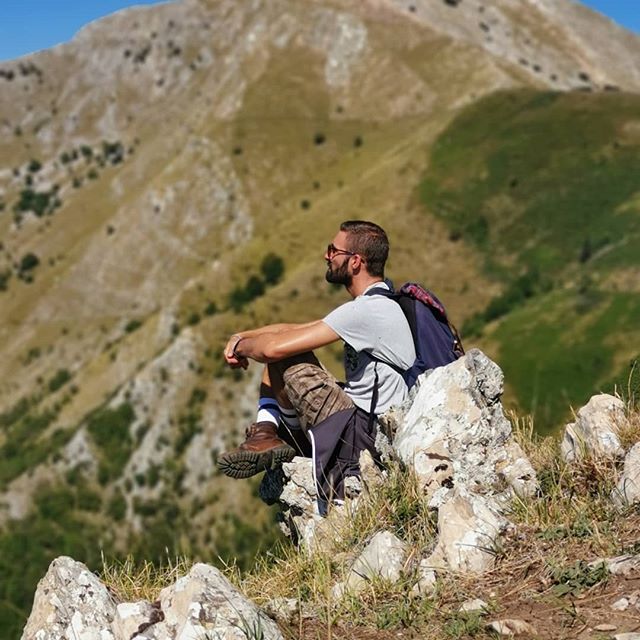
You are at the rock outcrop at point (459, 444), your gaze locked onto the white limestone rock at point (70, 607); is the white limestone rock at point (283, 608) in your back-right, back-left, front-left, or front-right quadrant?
front-left

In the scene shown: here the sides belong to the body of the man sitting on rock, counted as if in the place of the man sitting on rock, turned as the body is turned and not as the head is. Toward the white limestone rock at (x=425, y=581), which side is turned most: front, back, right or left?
left

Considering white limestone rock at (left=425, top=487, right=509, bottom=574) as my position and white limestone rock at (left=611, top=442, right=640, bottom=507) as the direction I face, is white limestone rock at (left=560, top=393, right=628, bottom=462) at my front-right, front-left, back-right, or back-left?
front-left

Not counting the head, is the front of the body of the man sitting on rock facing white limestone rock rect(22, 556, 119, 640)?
no

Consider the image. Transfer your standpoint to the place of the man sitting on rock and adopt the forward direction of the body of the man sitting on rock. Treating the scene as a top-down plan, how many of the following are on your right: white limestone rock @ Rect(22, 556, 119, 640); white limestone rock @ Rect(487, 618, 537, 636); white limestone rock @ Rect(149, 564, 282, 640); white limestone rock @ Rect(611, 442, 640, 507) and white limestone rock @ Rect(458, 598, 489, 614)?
0

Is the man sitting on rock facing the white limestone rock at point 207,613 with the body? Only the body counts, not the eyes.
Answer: no

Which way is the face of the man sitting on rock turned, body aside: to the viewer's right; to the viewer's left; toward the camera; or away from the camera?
to the viewer's left

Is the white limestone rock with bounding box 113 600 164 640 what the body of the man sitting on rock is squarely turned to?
no

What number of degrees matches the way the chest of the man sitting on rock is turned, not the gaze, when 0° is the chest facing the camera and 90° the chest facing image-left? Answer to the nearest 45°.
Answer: approximately 90°

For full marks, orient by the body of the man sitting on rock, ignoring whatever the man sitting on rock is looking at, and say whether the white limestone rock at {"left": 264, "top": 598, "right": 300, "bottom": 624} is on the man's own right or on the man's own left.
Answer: on the man's own left

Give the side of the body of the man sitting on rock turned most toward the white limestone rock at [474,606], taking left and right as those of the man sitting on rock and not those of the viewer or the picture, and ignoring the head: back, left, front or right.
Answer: left

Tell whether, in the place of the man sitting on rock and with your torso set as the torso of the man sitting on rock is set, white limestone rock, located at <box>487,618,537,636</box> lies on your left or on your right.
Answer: on your left

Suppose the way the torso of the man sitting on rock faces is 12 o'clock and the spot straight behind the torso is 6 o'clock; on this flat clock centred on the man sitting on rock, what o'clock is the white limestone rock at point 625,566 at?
The white limestone rock is roughly at 8 o'clock from the man sitting on rock.

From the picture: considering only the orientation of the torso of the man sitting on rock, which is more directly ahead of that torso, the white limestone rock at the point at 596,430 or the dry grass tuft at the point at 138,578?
the dry grass tuft
